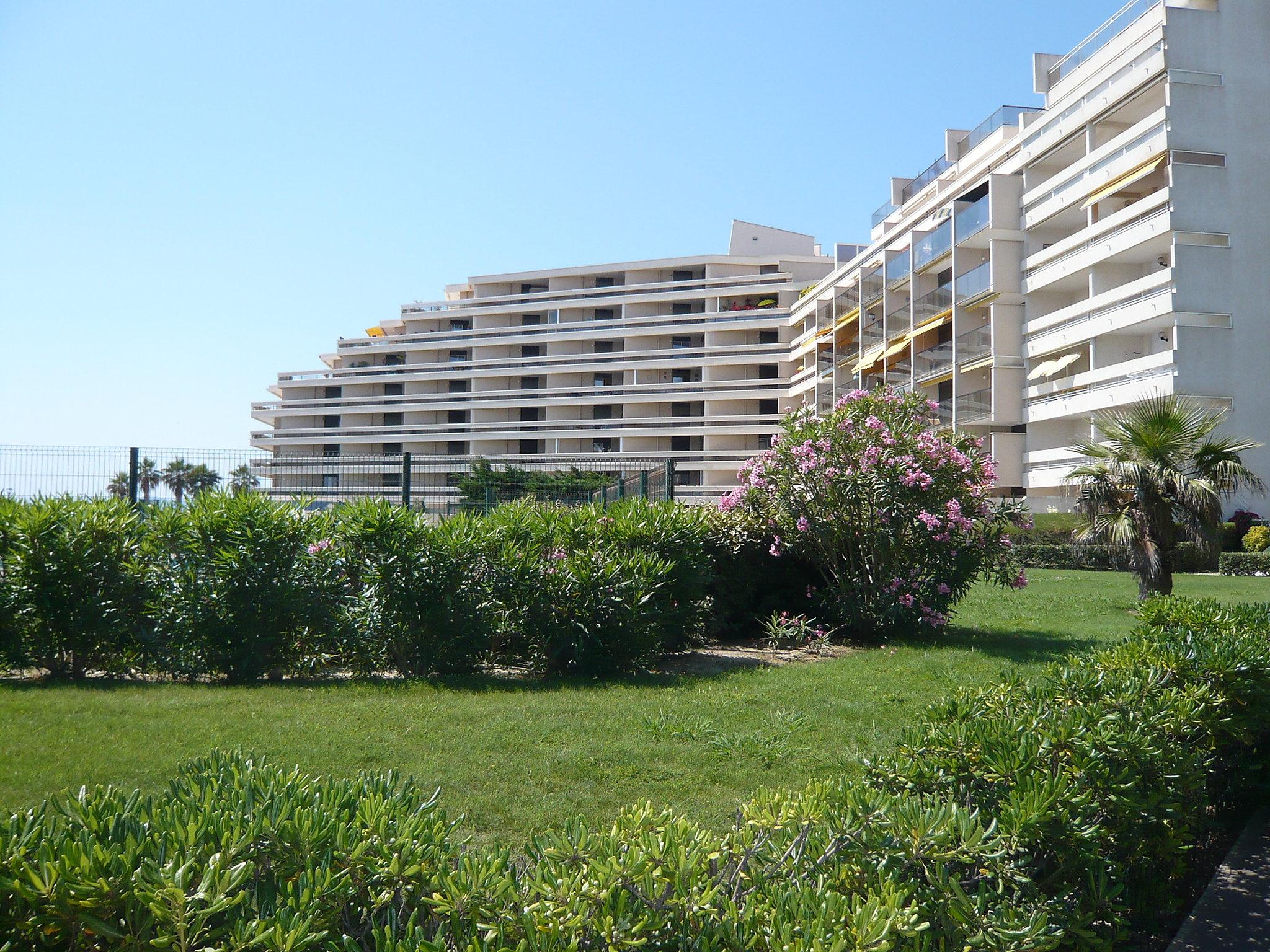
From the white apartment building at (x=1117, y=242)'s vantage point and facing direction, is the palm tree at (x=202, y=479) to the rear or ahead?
ahead

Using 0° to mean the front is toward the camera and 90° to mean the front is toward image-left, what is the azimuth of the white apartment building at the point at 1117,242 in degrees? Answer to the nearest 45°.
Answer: approximately 45°

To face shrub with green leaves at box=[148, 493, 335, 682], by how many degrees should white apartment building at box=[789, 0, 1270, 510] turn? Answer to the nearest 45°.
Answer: approximately 45° to its left

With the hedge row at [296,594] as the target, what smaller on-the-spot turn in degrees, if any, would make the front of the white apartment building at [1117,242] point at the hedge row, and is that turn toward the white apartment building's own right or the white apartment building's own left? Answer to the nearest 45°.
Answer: approximately 45° to the white apartment building's own left

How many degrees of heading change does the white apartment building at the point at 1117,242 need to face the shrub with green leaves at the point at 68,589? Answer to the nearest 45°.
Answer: approximately 45° to its left

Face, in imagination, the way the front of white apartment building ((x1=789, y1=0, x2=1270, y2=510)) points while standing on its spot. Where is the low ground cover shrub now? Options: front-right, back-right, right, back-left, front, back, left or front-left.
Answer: front-left

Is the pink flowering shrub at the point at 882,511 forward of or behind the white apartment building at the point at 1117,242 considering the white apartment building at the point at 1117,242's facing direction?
forward

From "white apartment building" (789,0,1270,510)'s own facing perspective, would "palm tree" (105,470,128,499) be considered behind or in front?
in front

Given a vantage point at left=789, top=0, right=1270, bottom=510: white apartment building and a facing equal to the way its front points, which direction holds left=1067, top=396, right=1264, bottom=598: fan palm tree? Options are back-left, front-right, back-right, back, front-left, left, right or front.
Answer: front-left

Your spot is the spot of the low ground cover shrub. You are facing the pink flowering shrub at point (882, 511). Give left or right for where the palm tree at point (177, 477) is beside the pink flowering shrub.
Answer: left
